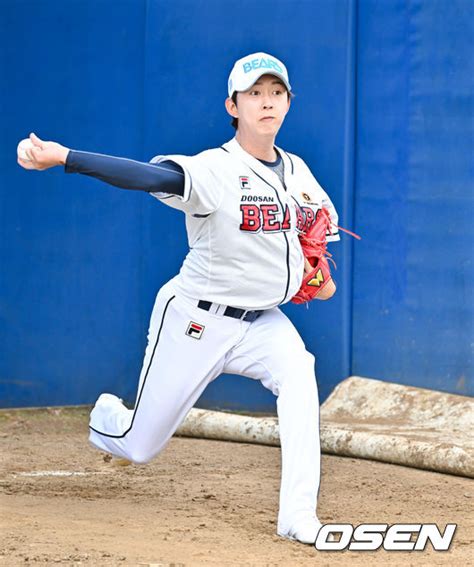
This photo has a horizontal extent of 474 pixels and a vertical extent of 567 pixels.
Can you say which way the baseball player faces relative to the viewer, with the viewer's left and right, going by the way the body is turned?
facing the viewer and to the right of the viewer

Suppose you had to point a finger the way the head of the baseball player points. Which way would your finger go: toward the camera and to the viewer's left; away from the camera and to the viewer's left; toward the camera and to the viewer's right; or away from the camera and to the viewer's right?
toward the camera and to the viewer's right

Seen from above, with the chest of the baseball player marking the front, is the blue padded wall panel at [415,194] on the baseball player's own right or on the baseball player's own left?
on the baseball player's own left
